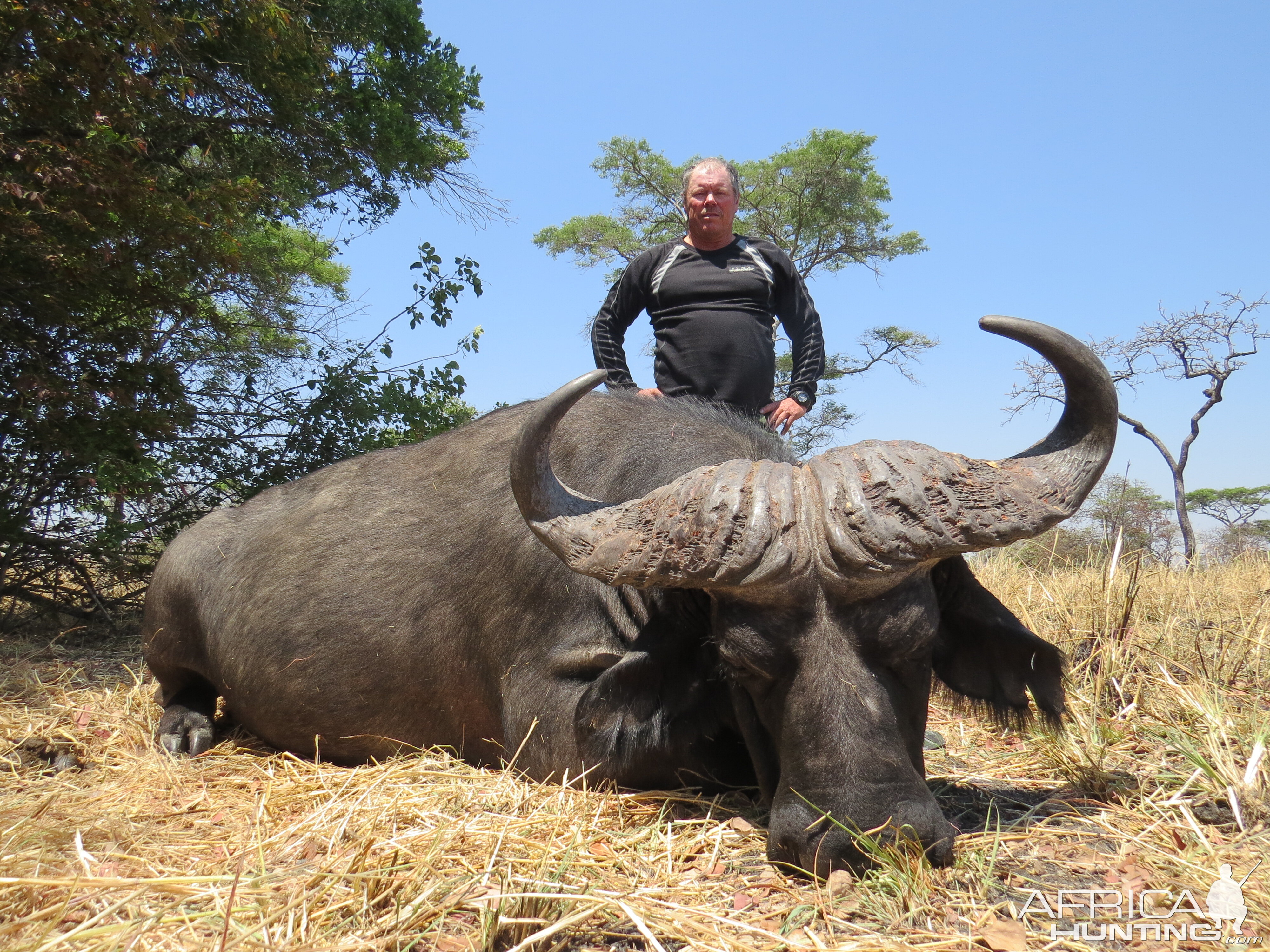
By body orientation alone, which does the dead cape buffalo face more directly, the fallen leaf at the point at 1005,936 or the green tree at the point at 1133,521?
the fallen leaf

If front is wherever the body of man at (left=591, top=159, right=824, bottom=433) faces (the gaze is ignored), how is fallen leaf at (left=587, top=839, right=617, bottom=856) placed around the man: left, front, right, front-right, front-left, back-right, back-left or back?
front

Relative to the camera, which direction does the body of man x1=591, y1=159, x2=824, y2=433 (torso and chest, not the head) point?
toward the camera

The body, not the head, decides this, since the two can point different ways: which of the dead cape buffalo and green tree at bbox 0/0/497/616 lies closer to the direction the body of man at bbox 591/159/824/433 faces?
the dead cape buffalo

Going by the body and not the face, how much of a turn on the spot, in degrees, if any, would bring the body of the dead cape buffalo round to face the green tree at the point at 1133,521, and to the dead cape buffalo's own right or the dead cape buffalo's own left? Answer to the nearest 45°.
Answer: approximately 90° to the dead cape buffalo's own left

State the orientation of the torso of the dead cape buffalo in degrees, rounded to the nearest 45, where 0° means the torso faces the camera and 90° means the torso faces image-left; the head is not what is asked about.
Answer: approximately 315°

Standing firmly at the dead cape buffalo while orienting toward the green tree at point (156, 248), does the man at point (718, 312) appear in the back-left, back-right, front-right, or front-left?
front-right

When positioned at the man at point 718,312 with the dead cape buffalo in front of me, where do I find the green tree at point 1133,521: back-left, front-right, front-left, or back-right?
back-left

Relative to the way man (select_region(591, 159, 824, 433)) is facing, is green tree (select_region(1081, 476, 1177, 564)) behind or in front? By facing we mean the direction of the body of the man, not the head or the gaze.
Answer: behind

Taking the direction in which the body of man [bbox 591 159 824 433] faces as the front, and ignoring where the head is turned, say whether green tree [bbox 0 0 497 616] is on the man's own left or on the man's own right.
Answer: on the man's own right

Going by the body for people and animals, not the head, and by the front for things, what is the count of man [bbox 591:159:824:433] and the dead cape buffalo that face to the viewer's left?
0
